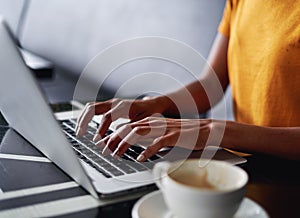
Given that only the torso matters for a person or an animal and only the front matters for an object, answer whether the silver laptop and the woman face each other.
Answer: yes

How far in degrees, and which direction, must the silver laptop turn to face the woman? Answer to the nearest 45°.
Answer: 0° — it already faces them

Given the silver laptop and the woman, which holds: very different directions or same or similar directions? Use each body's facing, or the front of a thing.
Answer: very different directions

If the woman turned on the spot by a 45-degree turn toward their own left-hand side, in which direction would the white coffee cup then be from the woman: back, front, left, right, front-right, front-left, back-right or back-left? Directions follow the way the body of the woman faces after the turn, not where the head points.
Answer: front

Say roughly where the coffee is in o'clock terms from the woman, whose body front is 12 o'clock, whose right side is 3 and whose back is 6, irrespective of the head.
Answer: The coffee is roughly at 11 o'clock from the woman.

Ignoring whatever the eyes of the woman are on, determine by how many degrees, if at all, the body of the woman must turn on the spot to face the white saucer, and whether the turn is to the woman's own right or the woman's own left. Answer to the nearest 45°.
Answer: approximately 45° to the woman's own left

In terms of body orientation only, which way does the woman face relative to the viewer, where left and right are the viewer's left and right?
facing the viewer and to the left of the viewer

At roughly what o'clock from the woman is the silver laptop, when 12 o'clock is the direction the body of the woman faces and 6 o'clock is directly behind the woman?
The silver laptop is roughly at 12 o'clock from the woman.

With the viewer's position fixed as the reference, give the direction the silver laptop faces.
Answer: facing away from the viewer and to the right of the viewer
